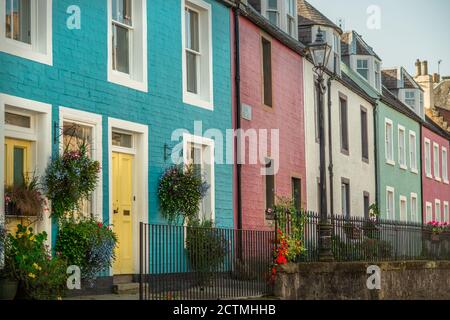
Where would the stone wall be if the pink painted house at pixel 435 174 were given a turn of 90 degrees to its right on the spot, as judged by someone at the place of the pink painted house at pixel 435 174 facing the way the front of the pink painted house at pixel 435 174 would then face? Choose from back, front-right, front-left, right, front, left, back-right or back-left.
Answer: front-left

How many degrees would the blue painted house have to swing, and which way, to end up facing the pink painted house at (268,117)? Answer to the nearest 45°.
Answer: approximately 90° to its left

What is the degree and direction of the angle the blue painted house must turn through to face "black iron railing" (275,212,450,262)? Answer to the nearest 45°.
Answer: approximately 90° to its left

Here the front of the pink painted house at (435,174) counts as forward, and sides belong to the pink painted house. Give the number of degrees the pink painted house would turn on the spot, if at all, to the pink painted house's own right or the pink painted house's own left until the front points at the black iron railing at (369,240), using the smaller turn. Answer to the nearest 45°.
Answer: approximately 45° to the pink painted house's own right

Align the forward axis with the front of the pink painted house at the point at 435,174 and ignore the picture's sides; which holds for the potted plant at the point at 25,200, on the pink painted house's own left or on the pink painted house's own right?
on the pink painted house's own right

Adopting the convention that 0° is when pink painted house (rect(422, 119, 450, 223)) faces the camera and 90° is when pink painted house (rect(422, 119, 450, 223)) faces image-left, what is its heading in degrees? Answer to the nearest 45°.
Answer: approximately 315°

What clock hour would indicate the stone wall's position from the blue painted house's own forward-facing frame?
The stone wall is roughly at 10 o'clock from the blue painted house.

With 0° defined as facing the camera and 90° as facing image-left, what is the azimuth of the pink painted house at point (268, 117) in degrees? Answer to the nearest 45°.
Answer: approximately 315°

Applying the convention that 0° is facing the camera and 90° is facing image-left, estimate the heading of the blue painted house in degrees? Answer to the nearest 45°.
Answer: approximately 315°

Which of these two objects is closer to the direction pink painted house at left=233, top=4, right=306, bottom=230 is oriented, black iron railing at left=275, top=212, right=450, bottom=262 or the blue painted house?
the black iron railing

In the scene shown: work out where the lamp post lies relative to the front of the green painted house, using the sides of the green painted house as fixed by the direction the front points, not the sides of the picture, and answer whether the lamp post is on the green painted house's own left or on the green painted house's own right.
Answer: on the green painted house's own right

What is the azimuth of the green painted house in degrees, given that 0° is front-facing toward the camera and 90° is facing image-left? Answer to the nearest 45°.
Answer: approximately 315°

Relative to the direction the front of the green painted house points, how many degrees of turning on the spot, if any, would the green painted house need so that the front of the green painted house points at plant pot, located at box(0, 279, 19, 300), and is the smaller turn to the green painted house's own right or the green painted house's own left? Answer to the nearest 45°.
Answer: approximately 45° to the green painted house's own right

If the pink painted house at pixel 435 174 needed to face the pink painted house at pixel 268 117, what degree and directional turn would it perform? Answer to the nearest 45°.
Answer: approximately 45° to its right
